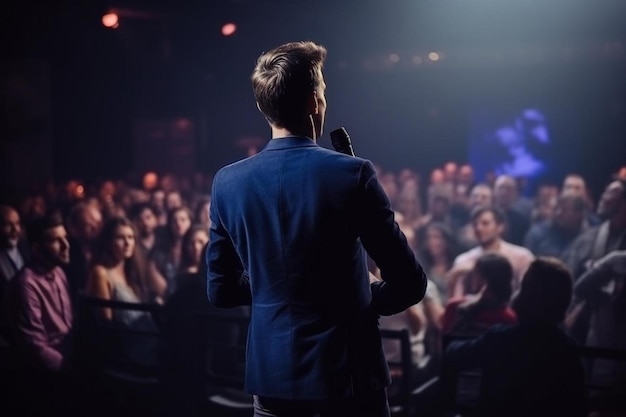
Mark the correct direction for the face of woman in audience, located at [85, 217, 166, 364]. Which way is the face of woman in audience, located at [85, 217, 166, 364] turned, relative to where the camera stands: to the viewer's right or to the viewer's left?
to the viewer's right

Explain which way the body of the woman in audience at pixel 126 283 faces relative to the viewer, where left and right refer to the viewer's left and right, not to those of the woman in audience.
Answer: facing the viewer and to the right of the viewer

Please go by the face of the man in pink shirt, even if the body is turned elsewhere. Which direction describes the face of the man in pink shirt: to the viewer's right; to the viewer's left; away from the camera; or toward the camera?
to the viewer's right
